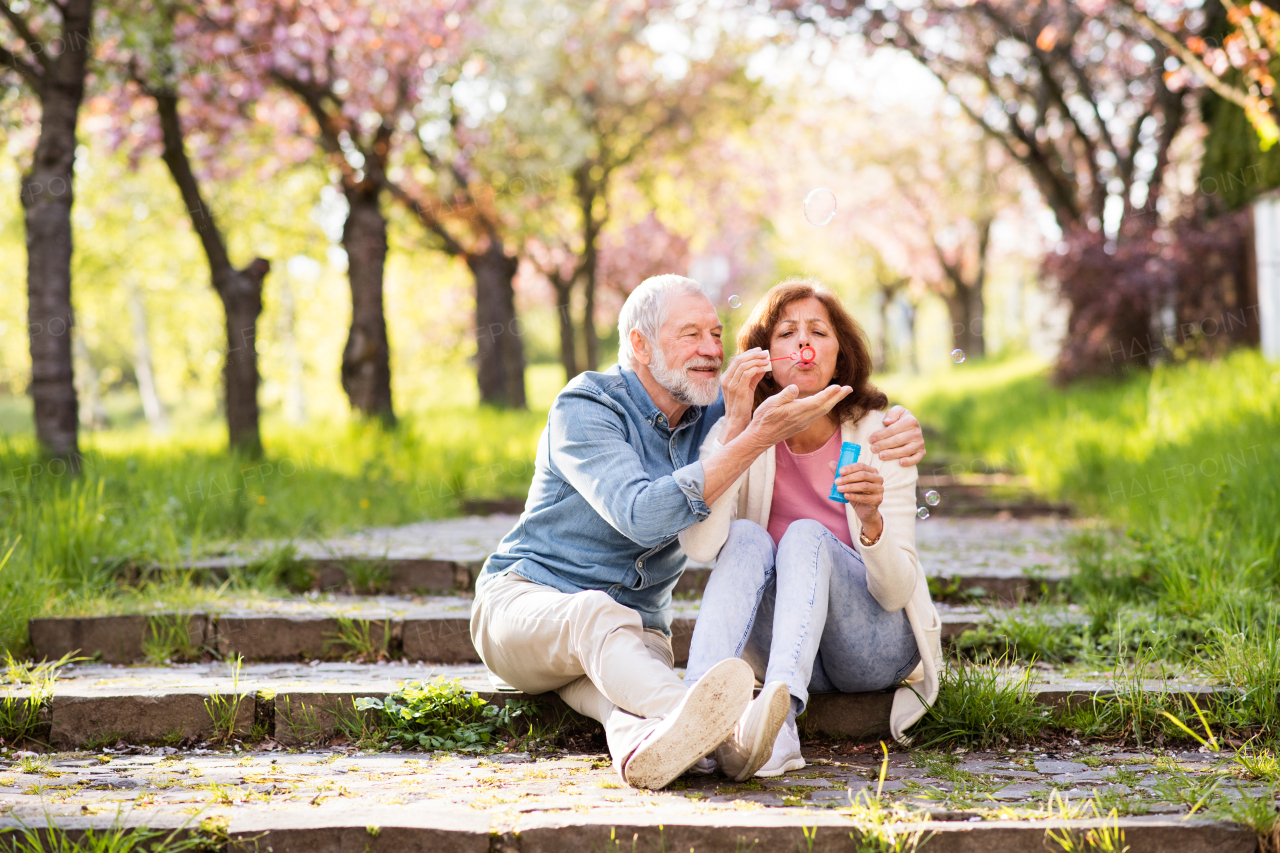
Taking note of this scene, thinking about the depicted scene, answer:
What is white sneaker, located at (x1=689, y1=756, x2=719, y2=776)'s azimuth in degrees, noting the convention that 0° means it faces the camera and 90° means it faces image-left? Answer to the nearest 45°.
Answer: approximately 45°

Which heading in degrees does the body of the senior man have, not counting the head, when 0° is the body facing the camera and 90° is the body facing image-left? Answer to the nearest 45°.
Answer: approximately 315°

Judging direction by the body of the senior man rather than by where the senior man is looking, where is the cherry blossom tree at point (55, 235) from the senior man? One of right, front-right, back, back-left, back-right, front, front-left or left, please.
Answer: back

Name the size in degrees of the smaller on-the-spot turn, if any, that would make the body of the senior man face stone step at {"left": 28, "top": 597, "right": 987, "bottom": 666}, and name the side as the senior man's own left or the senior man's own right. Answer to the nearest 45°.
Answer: approximately 180°

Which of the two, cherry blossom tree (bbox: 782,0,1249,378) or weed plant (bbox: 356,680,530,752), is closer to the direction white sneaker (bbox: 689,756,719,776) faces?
the weed plant

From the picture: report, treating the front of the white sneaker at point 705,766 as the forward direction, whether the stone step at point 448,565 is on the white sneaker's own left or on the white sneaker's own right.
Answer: on the white sneaker's own right
